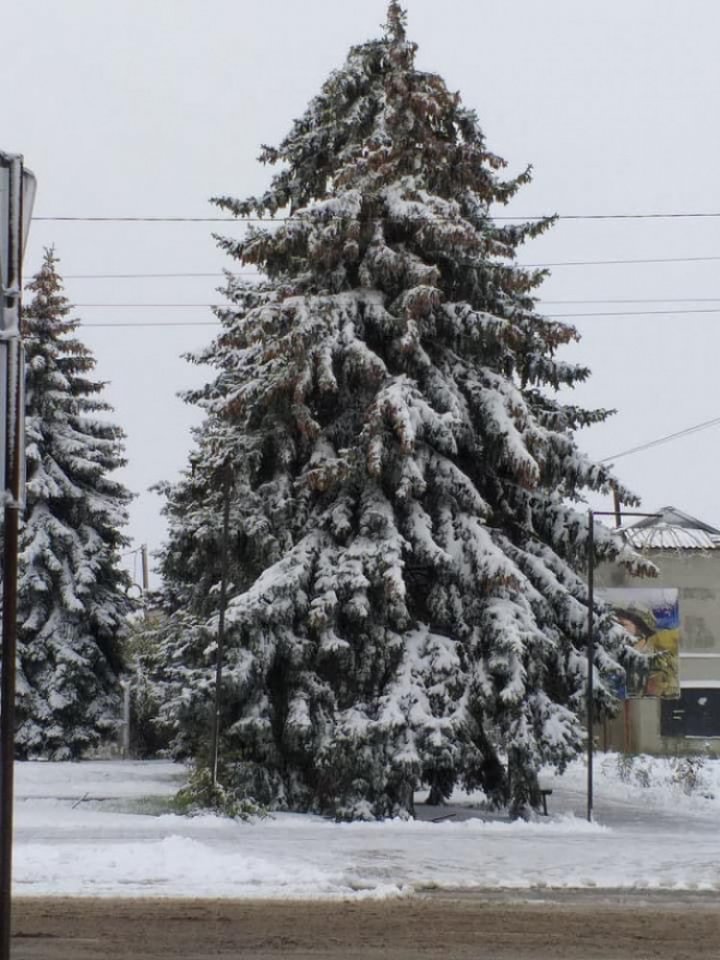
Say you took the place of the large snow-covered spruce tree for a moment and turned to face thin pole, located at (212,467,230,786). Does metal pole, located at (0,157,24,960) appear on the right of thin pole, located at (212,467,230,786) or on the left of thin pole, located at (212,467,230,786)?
left

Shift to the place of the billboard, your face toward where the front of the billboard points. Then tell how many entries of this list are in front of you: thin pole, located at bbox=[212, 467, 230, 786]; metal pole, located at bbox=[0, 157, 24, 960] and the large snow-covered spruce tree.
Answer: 3

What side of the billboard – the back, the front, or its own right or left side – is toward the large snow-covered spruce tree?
front

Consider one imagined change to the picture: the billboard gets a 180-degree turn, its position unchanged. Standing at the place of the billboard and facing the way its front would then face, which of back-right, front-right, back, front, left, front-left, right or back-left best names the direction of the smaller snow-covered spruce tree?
back-left

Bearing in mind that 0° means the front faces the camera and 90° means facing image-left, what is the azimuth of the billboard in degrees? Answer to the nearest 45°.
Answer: approximately 0°

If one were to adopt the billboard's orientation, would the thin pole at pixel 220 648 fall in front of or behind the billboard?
in front

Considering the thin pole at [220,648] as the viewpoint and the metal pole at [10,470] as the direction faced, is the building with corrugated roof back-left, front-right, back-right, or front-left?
back-left
